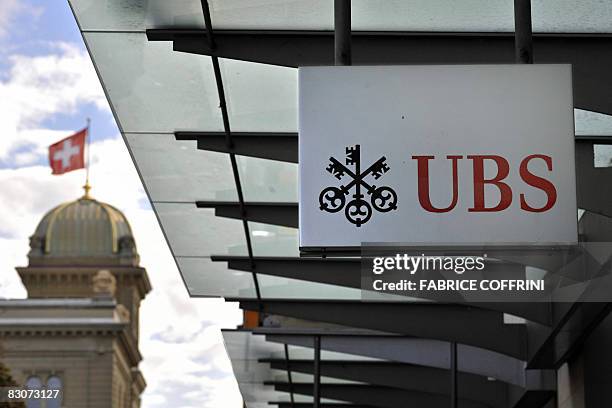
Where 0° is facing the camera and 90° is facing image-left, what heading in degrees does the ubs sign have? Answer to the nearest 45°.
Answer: approximately 0°
